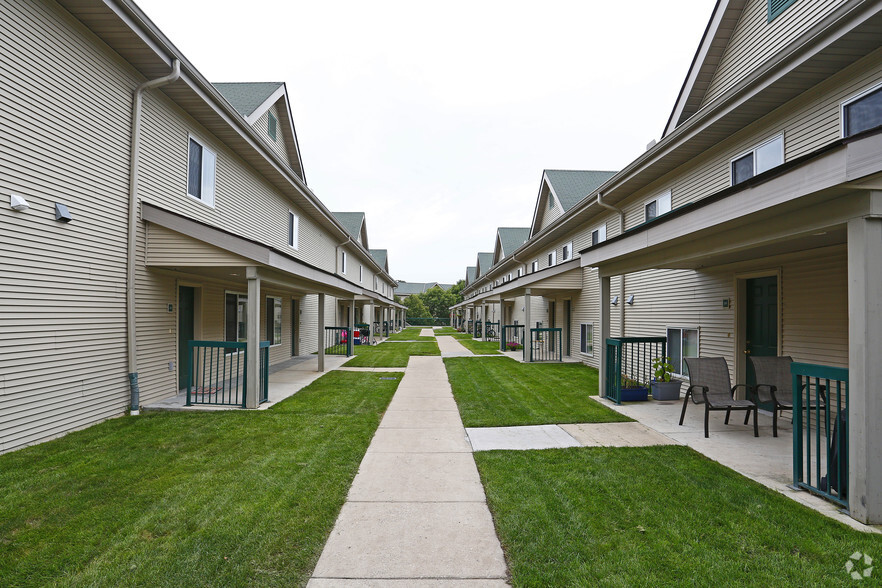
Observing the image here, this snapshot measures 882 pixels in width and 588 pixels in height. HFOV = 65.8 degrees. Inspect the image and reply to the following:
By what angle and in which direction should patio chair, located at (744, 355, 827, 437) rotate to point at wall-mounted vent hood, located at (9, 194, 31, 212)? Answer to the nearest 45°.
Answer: approximately 90° to its right

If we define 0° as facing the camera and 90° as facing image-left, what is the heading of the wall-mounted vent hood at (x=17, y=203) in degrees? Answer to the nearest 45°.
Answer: approximately 315°

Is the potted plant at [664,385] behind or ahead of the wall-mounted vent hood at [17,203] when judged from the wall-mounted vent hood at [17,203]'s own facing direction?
ahead

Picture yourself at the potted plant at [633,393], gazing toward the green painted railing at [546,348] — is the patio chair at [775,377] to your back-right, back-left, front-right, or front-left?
back-right
